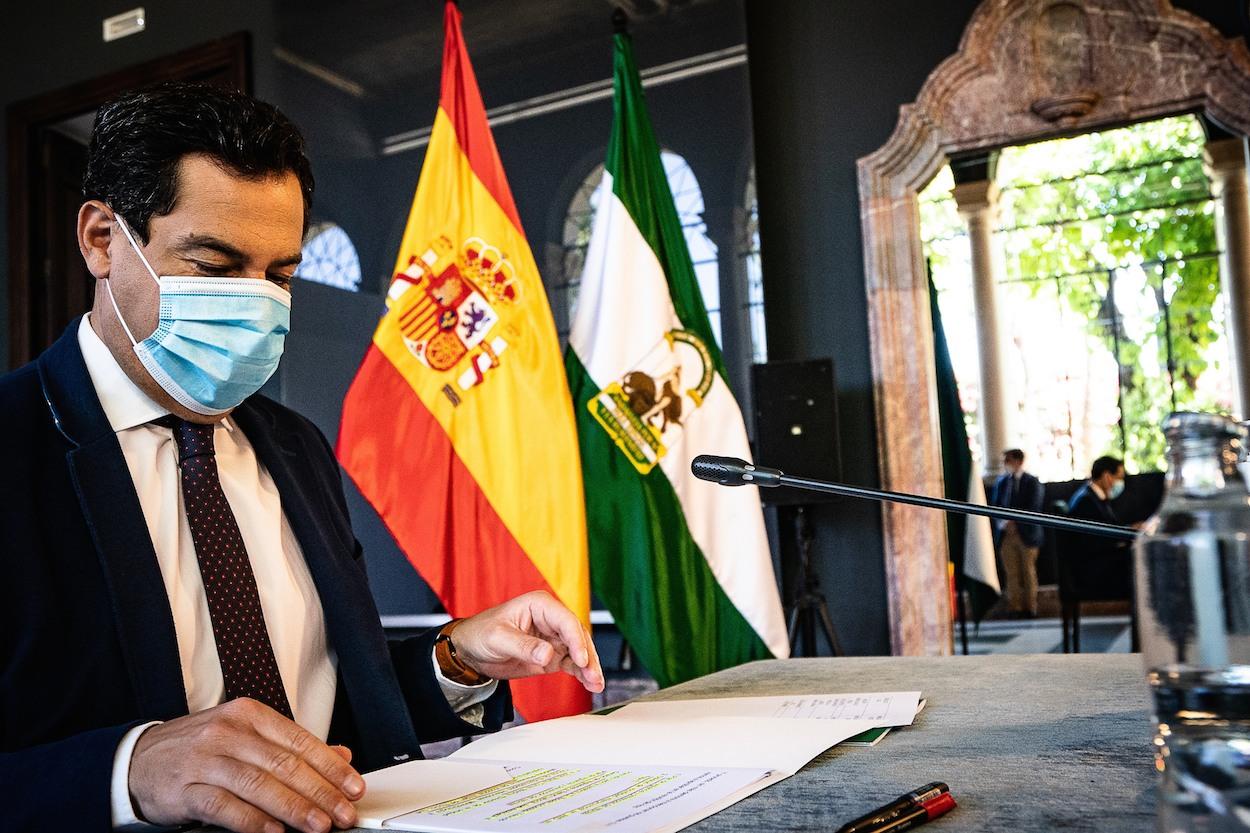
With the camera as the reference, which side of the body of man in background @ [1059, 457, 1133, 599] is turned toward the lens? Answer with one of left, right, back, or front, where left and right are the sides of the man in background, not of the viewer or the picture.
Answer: right

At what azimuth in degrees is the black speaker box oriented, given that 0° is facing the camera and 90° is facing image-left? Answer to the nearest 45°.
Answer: approximately 45°

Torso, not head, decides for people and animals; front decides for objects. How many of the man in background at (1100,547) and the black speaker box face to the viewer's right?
1

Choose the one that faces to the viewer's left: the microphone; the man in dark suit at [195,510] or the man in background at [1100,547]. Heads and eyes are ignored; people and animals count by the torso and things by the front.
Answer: the microphone

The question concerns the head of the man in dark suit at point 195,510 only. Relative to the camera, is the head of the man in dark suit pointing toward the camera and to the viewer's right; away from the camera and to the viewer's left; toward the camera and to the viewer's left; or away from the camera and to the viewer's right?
toward the camera and to the viewer's right

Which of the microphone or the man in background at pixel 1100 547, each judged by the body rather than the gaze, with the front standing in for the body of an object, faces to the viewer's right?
the man in background

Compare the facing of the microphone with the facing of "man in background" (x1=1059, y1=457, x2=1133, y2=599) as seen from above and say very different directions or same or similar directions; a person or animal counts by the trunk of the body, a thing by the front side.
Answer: very different directions

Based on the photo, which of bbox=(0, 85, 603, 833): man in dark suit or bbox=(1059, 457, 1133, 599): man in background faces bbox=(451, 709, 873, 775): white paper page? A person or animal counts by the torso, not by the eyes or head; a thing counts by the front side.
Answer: the man in dark suit

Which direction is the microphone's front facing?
to the viewer's left
